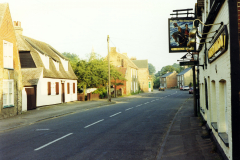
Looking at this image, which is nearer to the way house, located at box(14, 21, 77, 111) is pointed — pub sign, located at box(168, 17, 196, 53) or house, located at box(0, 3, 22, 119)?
the pub sign

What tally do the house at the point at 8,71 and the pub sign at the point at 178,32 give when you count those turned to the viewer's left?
0

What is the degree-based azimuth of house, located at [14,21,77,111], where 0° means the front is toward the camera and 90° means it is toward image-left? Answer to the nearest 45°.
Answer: approximately 315°

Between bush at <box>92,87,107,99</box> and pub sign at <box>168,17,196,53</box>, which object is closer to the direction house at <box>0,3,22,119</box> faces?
the pub sign

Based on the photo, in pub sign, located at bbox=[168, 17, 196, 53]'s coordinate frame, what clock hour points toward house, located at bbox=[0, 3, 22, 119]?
The house is roughly at 3 o'clock from the pub sign.

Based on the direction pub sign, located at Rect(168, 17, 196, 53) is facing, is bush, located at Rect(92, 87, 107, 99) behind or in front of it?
behind

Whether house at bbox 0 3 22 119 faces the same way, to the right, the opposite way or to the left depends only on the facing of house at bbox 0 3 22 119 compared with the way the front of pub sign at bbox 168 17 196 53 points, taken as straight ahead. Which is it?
to the left

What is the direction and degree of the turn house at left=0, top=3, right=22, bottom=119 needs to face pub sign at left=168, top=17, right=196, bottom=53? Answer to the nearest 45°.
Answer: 0° — it already faces it

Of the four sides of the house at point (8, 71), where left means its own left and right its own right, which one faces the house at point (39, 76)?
left

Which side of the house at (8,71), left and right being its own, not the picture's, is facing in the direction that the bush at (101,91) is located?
left

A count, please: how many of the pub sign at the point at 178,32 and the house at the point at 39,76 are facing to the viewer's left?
0

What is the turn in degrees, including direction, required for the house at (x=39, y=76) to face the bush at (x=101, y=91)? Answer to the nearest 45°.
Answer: approximately 90° to its left

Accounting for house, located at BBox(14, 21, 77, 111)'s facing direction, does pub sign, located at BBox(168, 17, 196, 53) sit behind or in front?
in front

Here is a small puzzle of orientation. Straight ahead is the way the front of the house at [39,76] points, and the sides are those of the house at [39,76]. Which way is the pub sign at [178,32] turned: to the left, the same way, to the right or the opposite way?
to the right

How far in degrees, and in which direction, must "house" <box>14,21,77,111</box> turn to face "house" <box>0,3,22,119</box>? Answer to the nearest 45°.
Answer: approximately 45° to its right

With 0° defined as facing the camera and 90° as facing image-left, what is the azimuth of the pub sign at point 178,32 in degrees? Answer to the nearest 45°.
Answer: approximately 0°
